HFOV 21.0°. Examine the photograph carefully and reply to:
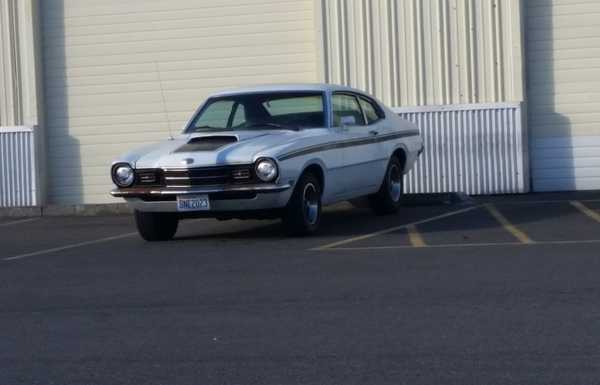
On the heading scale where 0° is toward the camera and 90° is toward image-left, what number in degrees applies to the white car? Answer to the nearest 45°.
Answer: approximately 45°

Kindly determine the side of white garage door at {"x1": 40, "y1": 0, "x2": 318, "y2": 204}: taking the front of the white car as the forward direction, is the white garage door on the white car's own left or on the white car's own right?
on the white car's own right
